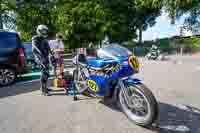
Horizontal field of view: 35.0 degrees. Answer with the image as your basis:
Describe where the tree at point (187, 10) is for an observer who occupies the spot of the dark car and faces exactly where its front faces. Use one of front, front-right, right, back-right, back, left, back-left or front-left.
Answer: back-right

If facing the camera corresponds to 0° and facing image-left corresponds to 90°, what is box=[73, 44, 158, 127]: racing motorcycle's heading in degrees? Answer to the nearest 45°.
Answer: approximately 315°

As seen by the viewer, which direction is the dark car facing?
to the viewer's left

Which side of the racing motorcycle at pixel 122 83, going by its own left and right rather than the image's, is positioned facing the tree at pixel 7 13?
back

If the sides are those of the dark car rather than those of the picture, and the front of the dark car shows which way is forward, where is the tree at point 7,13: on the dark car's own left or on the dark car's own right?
on the dark car's own right

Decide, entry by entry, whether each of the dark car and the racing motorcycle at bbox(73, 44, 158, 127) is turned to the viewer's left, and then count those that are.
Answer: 1

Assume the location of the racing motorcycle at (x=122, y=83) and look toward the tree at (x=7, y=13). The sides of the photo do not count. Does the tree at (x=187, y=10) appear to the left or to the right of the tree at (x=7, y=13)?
right

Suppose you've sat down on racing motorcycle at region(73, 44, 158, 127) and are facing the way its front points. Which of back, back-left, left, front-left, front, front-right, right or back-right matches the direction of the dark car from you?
back
